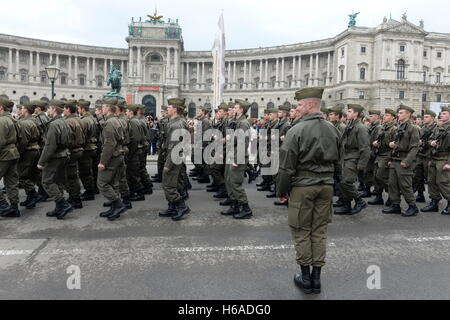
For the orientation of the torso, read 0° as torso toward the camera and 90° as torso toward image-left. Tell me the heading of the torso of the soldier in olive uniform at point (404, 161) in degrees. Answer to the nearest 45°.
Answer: approximately 90°

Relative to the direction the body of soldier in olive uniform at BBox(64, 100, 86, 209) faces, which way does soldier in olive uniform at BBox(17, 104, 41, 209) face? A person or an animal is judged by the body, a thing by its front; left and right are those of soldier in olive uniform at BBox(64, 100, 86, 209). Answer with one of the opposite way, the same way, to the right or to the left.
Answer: the same way

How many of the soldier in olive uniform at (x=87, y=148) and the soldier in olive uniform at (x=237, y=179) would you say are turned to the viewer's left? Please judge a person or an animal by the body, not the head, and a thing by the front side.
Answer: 2

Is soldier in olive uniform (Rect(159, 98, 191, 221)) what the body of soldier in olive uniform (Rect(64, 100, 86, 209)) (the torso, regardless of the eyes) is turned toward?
no

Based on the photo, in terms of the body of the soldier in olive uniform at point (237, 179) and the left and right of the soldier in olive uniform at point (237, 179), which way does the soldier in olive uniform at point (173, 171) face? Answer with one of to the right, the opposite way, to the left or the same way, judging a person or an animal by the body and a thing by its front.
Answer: the same way

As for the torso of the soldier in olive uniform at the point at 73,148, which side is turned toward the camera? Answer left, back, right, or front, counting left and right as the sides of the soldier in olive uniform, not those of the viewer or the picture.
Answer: left

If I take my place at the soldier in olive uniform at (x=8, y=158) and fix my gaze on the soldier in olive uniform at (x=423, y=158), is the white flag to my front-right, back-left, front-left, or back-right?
front-left

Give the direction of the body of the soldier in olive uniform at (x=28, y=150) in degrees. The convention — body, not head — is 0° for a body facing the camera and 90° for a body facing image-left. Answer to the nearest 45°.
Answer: approximately 90°

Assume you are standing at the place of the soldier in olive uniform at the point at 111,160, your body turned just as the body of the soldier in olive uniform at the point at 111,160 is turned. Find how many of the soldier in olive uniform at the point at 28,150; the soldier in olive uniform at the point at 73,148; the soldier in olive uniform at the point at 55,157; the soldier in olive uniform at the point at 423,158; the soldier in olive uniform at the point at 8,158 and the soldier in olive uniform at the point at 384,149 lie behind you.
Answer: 2

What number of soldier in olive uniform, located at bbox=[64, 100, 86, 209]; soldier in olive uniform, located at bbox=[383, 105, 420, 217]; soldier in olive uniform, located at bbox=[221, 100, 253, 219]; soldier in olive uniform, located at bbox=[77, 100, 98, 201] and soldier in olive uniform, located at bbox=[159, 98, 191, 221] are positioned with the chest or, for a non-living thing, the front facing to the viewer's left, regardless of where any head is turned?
5

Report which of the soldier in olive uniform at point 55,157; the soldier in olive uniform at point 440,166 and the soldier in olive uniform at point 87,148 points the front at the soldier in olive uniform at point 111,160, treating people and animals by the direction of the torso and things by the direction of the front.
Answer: the soldier in olive uniform at point 440,166

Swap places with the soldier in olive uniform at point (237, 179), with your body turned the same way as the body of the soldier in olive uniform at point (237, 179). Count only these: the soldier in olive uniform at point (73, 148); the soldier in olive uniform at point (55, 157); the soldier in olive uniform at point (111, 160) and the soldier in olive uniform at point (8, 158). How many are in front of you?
4

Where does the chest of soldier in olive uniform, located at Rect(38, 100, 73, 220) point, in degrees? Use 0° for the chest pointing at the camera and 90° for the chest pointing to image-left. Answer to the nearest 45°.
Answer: approximately 90°

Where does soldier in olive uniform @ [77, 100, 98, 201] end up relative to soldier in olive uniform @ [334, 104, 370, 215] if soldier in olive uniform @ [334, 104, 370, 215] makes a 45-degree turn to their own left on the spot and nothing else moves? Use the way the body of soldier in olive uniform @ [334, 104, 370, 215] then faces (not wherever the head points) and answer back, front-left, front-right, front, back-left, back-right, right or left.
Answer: front-right

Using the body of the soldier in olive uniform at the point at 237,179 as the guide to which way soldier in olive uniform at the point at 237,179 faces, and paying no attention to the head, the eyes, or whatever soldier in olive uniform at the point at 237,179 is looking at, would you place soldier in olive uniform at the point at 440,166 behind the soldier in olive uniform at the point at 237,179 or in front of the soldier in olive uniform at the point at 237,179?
behind

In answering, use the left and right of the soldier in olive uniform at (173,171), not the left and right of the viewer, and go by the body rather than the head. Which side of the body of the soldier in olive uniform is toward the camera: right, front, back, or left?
left

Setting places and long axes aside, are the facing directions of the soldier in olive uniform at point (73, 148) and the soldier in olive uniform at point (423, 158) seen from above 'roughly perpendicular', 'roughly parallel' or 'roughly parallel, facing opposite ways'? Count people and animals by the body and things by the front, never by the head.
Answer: roughly parallel

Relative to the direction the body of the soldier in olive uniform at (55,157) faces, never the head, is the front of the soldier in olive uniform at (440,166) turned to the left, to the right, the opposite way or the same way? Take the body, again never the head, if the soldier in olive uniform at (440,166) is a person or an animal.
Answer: the same way

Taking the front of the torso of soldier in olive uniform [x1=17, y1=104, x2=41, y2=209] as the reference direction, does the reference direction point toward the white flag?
no

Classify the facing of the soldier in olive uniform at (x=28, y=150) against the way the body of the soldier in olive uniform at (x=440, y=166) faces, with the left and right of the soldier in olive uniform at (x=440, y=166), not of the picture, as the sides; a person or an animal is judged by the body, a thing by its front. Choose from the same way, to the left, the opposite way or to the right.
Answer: the same way

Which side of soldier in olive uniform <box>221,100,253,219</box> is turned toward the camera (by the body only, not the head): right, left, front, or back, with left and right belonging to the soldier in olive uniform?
left
